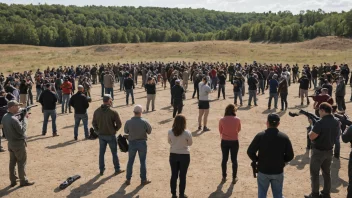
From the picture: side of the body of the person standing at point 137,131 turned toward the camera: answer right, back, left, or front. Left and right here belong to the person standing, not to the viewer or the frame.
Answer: back

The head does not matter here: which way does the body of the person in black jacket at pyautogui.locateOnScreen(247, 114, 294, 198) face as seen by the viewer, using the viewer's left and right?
facing away from the viewer

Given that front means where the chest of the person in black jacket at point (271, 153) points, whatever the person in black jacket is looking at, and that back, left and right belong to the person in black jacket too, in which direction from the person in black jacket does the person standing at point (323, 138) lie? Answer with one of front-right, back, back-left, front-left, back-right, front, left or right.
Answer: front-right

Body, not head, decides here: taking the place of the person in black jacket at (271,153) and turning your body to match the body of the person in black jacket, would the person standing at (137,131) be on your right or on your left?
on your left

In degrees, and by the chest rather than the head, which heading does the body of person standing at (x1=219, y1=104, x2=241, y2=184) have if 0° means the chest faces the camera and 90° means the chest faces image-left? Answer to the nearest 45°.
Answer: approximately 180°

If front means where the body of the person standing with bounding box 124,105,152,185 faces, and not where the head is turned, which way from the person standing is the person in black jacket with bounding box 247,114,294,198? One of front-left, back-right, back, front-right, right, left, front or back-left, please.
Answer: back-right
